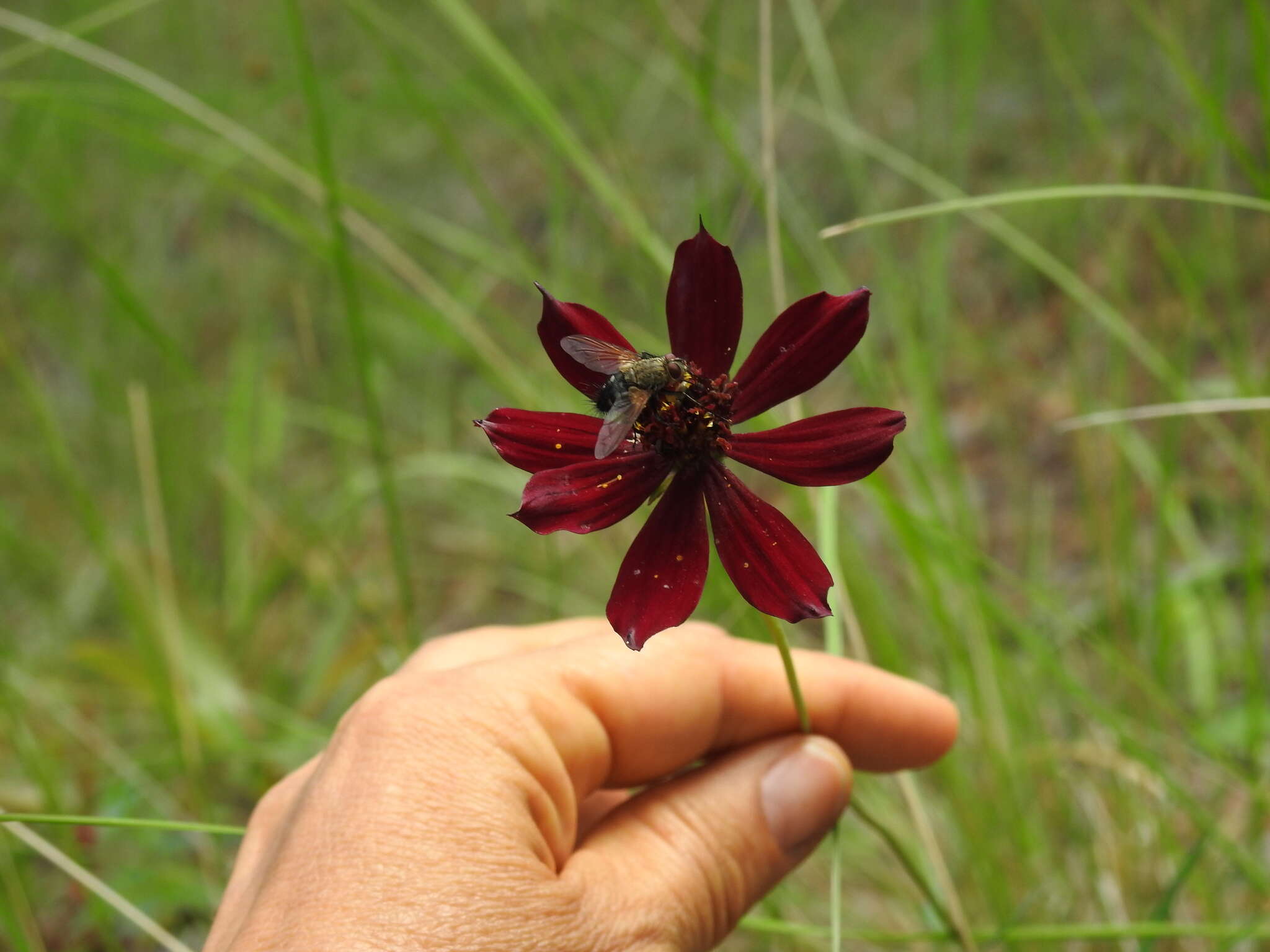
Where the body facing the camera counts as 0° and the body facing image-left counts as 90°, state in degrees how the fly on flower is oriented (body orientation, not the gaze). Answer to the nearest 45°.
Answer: approximately 270°
